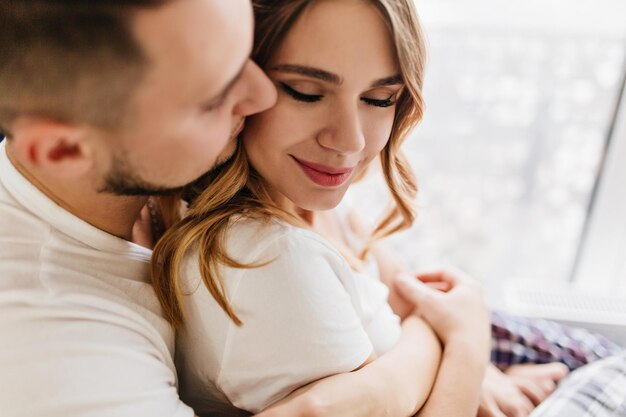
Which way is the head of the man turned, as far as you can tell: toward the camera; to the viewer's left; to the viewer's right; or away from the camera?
to the viewer's right

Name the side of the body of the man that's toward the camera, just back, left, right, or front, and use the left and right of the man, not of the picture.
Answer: right

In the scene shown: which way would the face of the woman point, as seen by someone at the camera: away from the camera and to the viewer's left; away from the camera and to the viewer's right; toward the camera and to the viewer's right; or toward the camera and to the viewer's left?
toward the camera and to the viewer's right
